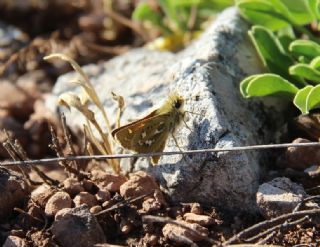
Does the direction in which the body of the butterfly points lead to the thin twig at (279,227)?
no

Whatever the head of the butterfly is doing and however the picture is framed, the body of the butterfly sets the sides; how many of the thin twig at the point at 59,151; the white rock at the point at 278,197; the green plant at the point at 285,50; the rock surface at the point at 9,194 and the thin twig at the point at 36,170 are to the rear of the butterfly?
3

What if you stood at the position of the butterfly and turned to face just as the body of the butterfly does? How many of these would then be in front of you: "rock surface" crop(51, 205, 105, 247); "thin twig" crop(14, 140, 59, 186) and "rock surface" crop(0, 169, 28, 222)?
0

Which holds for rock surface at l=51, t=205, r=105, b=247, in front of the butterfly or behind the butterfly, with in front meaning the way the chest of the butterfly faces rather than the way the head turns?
behind

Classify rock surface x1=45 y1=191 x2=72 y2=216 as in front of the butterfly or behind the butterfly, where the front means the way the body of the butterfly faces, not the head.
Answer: behind

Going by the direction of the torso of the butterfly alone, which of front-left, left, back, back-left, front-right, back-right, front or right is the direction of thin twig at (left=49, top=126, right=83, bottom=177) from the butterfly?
back

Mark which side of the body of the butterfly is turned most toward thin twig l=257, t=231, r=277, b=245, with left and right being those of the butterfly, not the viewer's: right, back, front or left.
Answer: right

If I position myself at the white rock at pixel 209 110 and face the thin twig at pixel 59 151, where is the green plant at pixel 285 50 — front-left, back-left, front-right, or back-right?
back-right

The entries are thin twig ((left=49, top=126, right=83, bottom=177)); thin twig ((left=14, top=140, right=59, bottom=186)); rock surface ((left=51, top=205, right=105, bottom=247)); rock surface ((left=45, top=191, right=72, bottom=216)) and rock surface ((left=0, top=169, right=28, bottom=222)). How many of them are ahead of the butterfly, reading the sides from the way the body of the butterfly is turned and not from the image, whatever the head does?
0

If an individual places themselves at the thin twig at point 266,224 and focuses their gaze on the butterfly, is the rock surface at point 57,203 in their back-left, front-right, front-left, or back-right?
front-left

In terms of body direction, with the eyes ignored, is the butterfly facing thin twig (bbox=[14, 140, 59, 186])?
no

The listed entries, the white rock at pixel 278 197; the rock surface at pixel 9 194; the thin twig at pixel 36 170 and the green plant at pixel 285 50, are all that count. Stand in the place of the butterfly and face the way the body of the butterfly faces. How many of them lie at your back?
2

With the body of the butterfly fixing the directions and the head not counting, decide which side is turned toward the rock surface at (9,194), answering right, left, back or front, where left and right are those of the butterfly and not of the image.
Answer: back

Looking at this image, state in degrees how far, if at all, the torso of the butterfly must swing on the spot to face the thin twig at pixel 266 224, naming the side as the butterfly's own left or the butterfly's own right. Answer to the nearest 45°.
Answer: approximately 90° to the butterfly's own right

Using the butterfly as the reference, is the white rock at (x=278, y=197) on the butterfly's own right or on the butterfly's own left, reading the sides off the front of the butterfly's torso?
on the butterfly's own right

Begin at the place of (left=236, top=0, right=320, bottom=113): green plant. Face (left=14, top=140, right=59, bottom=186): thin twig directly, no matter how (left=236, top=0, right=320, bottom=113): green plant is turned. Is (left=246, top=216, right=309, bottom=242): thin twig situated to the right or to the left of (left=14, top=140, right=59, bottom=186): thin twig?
left

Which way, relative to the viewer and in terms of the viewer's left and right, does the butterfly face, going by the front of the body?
facing to the right of the viewer
